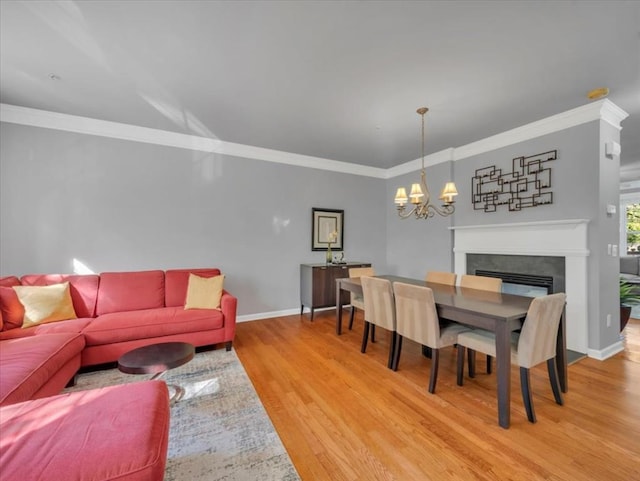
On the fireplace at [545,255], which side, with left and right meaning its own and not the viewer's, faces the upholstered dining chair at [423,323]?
front

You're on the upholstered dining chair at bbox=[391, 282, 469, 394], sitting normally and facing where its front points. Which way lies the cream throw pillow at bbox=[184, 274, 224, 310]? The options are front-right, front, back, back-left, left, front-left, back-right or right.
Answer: back-left

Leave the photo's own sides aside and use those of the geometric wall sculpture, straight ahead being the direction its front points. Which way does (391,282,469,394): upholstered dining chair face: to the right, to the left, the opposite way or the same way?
the opposite way

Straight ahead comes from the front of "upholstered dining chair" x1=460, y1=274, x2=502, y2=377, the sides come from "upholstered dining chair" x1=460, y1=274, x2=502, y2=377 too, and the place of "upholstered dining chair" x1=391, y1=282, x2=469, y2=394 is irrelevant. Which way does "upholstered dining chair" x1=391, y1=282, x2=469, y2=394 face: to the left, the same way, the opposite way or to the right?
the opposite way

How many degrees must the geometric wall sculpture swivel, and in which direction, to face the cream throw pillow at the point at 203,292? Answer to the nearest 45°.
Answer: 0° — it already faces it

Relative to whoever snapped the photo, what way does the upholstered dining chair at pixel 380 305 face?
facing away from the viewer and to the right of the viewer

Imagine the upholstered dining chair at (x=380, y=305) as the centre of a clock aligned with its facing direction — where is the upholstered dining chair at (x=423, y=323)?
the upholstered dining chair at (x=423, y=323) is roughly at 3 o'clock from the upholstered dining chair at (x=380, y=305).

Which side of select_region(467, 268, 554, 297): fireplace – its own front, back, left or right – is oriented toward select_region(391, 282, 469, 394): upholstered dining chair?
front

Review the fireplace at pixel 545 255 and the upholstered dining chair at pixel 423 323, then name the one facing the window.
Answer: the upholstered dining chair

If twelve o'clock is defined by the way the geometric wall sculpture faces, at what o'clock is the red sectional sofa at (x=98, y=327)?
The red sectional sofa is roughly at 12 o'clock from the geometric wall sculpture.

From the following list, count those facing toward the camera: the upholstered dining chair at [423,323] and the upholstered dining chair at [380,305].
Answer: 0

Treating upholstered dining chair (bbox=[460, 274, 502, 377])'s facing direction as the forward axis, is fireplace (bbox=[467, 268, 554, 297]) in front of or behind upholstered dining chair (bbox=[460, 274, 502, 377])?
behind

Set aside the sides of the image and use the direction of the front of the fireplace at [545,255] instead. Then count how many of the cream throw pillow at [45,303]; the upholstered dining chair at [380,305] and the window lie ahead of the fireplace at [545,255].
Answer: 2

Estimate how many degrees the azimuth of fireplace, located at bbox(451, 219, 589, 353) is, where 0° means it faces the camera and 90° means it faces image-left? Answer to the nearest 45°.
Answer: approximately 45°

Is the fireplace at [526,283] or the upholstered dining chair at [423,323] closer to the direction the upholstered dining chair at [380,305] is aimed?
the fireplace
